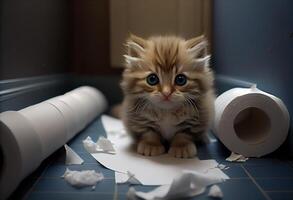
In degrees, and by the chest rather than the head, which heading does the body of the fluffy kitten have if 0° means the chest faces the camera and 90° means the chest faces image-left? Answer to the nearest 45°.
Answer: approximately 0°
